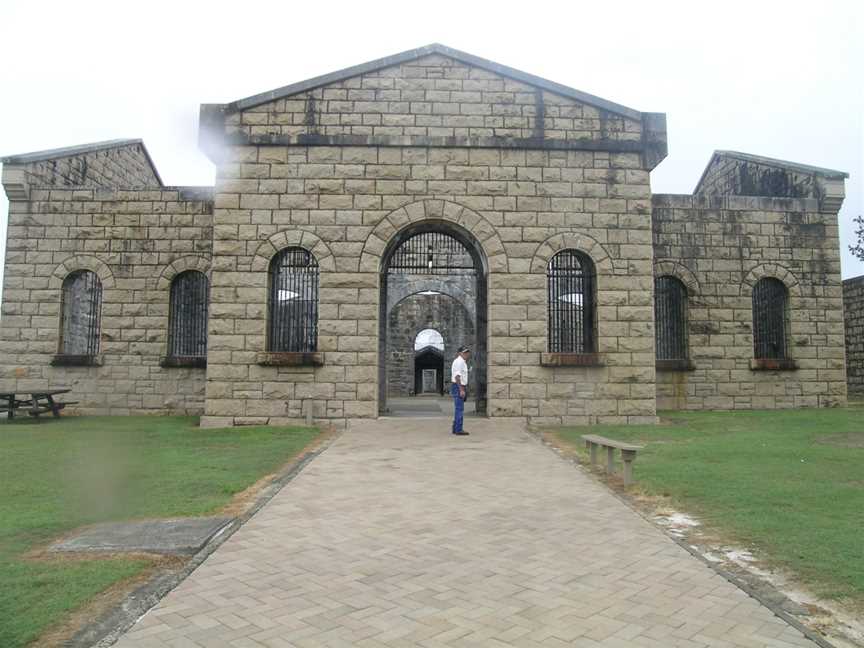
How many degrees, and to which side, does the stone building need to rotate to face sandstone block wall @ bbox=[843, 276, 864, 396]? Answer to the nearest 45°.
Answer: approximately 135° to its left

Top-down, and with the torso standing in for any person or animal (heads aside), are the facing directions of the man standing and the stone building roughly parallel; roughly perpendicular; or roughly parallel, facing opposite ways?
roughly perpendicular

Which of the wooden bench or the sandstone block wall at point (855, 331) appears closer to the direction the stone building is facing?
the wooden bench

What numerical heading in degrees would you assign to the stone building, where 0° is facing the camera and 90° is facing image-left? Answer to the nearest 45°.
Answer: approximately 0°

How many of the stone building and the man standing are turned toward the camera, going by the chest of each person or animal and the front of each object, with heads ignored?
1

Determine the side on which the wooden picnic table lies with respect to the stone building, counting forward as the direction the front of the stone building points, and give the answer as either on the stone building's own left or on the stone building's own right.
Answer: on the stone building's own right

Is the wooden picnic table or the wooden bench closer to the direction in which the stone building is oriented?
the wooden bench
